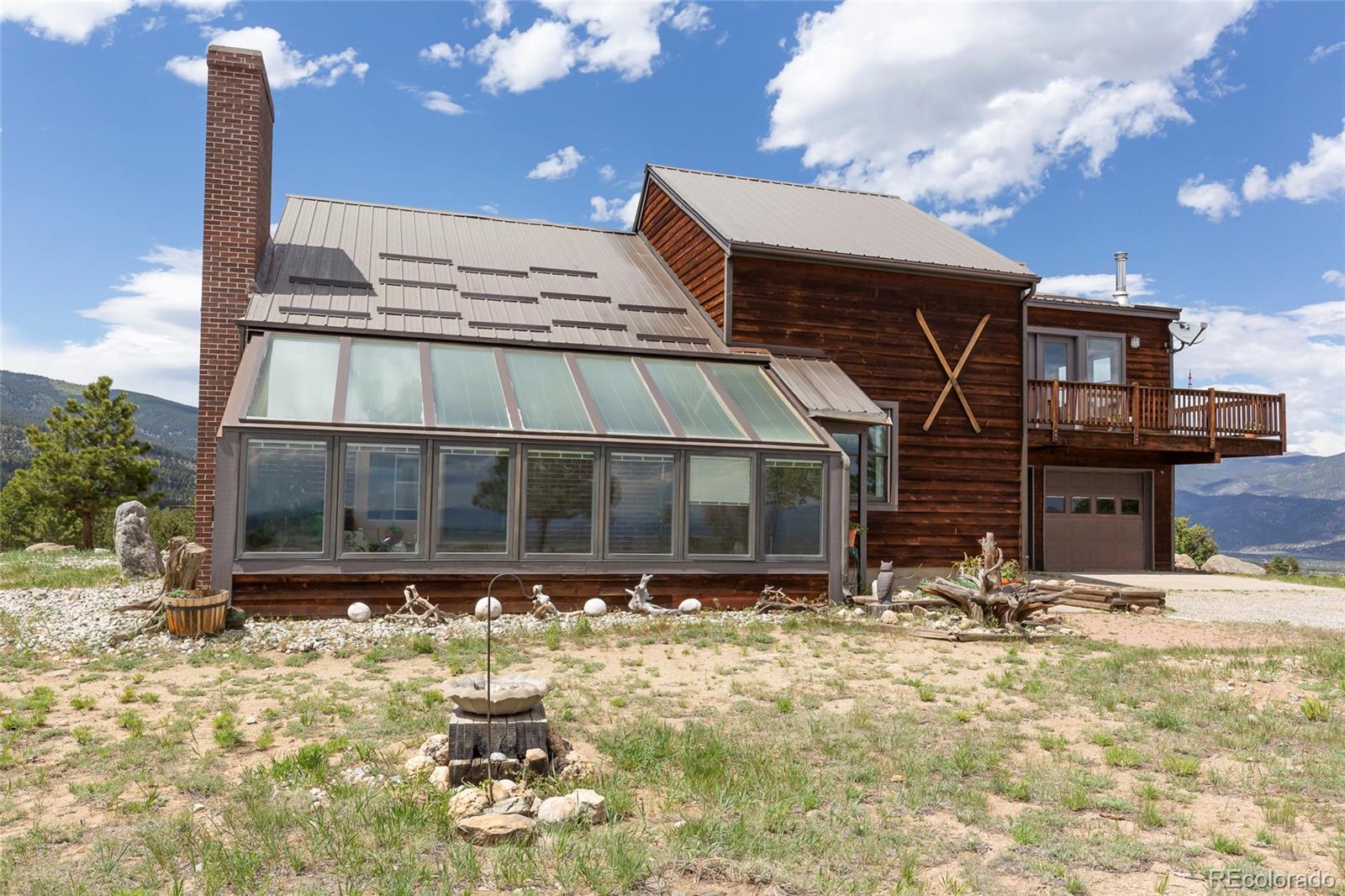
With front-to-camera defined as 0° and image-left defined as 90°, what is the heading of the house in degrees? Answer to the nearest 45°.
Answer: approximately 0°

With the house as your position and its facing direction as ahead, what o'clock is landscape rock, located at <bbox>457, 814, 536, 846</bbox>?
The landscape rock is roughly at 12 o'clock from the house.

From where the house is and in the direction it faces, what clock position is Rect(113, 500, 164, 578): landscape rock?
The landscape rock is roughly at 3 o'clock from the house.

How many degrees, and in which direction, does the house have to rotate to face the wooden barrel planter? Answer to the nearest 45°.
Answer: approximately 45° to its right

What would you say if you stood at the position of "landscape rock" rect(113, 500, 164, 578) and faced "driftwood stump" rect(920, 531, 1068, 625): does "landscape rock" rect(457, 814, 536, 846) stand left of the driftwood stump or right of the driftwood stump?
right

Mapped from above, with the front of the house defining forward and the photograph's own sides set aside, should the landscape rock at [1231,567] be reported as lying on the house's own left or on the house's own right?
on the house's own left

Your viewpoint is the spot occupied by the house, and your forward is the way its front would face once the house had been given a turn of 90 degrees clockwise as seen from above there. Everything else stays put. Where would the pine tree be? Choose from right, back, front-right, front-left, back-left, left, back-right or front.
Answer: front-right

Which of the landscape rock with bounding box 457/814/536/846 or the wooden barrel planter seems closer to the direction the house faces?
the landscape rock
